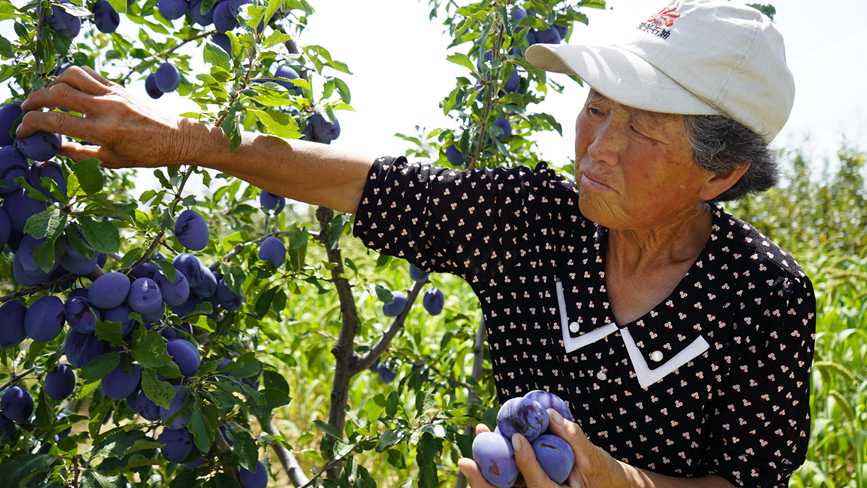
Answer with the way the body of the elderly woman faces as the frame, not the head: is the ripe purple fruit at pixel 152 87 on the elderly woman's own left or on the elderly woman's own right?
on the elderly woman's own right

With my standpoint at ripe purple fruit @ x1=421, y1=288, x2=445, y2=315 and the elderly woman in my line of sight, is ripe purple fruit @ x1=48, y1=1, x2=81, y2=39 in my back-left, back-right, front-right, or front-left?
front-right

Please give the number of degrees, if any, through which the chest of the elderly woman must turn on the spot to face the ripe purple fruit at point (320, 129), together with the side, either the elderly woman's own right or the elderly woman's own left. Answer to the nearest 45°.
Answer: approximately 90° to the elderly woman's own right

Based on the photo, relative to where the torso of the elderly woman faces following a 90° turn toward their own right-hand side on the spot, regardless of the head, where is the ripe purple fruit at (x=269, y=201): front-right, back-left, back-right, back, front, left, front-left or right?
front

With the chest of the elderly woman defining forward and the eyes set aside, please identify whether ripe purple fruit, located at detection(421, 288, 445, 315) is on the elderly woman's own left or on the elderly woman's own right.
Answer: on the elderly woman's own right

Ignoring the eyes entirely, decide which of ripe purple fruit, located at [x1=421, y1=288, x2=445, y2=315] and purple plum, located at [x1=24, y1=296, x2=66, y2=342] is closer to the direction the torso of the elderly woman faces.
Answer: the purple plum

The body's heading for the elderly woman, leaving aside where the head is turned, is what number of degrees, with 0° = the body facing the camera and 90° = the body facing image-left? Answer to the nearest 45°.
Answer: approximately 45°

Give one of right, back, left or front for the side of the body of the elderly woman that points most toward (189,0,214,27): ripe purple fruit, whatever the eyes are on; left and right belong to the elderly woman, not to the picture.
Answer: right

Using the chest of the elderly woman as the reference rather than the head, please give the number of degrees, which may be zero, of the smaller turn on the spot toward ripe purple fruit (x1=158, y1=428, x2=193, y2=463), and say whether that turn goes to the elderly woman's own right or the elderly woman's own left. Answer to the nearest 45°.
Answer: approximately 45° to the elderly woman's own right

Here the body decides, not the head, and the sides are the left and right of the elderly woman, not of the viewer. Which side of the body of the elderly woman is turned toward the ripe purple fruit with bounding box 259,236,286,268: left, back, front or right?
right

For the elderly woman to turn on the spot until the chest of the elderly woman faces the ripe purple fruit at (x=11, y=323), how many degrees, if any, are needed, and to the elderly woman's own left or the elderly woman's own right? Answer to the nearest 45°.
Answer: approximately 45° to the elderly woman's own right

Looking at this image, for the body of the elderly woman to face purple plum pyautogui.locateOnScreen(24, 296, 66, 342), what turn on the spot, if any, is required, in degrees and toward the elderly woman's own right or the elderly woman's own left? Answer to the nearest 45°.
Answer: approximately 45° to the elderly woman's own right

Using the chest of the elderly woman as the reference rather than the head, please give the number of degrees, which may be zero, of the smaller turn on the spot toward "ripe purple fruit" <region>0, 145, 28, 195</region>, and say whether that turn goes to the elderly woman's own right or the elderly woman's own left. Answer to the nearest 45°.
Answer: approximately 45° to the elderly woman's own right
